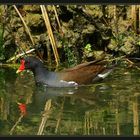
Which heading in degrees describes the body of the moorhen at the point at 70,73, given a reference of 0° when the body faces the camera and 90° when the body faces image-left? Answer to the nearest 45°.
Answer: approximately 90°
